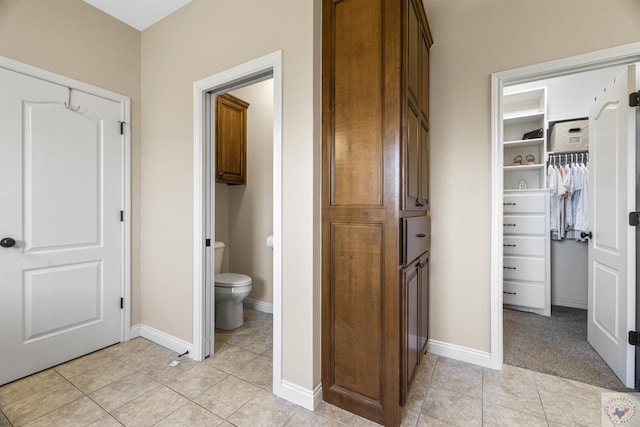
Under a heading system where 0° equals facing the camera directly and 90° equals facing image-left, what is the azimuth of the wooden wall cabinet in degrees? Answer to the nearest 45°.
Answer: approximately 315°

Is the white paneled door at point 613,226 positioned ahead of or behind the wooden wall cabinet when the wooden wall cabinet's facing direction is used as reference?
ahead

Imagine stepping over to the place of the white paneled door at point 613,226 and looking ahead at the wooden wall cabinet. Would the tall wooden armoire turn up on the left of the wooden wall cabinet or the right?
left

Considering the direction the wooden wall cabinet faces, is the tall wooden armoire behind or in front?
in front

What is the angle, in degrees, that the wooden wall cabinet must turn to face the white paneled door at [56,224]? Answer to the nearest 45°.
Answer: approximately 90° to its right

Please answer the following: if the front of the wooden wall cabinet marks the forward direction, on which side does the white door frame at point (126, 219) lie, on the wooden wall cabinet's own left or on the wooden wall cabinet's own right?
on the wooden wall cabinet's own right

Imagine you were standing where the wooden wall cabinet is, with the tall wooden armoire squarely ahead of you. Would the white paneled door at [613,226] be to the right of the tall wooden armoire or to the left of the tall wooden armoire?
left
